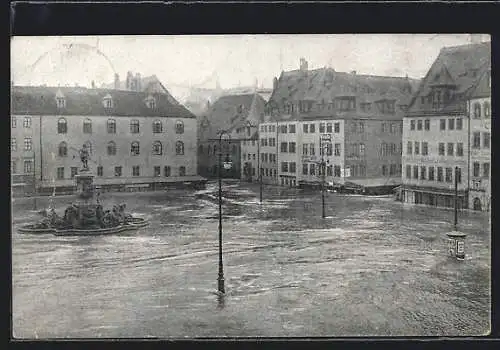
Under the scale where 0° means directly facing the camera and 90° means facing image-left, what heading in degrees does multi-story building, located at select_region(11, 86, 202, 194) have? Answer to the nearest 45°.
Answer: approximately 0°

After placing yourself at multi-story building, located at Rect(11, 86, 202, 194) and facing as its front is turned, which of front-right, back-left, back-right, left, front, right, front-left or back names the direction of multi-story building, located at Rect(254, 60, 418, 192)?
left

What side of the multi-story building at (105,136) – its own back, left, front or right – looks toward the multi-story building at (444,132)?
left

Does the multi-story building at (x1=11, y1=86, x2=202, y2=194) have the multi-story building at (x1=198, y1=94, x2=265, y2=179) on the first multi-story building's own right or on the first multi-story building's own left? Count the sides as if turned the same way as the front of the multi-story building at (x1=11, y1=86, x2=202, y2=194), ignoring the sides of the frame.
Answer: on the first multi-story building's own left

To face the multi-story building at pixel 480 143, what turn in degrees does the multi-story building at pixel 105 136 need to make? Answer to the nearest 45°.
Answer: approximately 90° to its left
